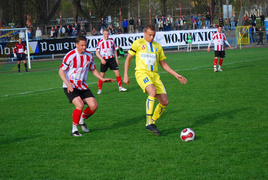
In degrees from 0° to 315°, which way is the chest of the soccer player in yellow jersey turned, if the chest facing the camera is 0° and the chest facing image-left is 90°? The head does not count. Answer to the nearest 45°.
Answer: approximately 0°

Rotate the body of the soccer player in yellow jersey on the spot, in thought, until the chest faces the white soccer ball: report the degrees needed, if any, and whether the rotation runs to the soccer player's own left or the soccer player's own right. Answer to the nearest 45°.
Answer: approximately 45° to the soccer player's own left
